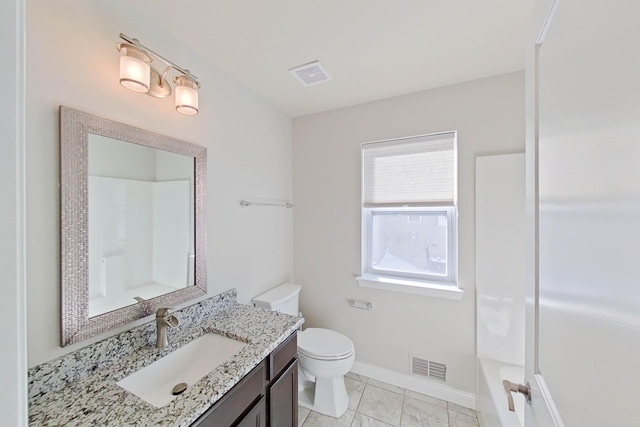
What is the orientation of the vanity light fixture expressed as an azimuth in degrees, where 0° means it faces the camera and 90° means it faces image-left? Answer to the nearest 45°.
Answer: approximately 315°

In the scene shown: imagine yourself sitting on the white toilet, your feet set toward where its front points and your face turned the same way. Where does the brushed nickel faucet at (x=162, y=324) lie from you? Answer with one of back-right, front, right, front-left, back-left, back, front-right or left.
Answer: right

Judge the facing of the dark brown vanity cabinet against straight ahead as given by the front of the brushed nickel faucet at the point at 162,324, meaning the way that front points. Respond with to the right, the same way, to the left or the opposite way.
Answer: the same way

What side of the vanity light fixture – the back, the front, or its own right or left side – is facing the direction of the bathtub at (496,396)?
front

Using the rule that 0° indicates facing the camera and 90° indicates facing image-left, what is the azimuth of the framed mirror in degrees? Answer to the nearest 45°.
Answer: approximately 315°

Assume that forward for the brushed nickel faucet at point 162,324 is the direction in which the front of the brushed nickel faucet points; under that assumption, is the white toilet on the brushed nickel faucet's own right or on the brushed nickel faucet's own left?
on the brushed nickel faucet's own left

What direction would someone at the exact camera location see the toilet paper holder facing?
facing the viewer

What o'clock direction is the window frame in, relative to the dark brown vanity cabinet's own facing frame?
The window frame is roughly at 10 o'clock from the dark brown vanity cabinet.

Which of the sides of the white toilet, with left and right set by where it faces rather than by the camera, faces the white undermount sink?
right

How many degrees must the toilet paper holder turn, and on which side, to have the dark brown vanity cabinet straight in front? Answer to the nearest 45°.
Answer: approximately 45° to its right

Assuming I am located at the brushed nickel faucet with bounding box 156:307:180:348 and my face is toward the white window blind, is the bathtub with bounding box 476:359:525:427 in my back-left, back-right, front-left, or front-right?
front-right

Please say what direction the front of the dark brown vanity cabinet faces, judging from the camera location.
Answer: facing the viewer and to the right of the viewer

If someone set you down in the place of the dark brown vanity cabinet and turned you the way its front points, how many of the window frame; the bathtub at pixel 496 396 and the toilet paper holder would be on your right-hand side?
0

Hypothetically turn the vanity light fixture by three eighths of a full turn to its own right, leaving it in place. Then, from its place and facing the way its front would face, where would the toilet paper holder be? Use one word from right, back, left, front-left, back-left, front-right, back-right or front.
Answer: back

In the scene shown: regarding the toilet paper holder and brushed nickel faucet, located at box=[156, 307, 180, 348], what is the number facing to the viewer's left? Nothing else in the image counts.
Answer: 0

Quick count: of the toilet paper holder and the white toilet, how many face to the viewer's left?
0

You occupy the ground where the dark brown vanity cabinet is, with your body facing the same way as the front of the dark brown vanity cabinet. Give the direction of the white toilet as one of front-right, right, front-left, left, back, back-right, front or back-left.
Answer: left
